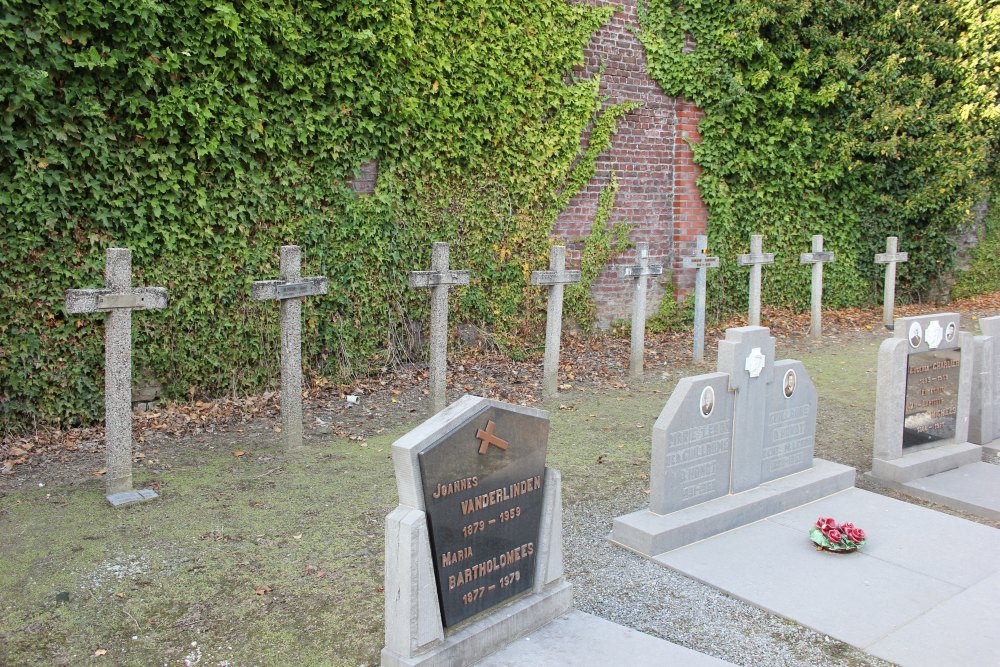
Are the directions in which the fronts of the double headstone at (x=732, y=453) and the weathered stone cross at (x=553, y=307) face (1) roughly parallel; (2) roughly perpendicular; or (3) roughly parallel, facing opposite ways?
roughly parallel

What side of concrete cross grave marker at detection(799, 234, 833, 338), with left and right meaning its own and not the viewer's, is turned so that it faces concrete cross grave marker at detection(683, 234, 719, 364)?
right

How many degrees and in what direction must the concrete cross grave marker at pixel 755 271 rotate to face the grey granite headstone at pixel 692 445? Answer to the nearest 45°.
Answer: approximately 45° to its right

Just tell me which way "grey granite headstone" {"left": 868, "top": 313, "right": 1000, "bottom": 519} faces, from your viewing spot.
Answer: facing the viewer and to the right of the viewer

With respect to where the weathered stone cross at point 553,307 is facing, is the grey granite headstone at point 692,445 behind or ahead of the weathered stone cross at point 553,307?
ahead

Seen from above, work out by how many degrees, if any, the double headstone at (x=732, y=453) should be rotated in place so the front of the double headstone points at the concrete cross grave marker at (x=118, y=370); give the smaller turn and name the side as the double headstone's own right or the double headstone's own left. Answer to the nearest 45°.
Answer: approximately 135° to the double headstone's own right

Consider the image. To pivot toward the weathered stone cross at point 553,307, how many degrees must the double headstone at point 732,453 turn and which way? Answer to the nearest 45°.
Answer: approximately 180°

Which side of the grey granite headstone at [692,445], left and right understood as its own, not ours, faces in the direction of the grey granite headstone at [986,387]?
left

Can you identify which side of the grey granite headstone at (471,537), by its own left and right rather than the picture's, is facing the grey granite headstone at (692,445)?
left

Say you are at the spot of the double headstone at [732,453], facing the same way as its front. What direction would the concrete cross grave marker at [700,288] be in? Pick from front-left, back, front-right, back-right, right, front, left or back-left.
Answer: back-left

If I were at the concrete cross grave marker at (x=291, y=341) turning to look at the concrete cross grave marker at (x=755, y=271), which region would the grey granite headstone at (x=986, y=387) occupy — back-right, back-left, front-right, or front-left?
front-right

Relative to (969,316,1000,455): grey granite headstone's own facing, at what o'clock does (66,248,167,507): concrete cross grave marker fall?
The concrete cross grave marker is roughly at 3 o'clock from the grey granite headstone.

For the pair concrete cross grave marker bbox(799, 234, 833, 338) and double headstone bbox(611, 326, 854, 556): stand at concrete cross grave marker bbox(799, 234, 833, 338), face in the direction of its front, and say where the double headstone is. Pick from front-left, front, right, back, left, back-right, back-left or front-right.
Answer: front-right

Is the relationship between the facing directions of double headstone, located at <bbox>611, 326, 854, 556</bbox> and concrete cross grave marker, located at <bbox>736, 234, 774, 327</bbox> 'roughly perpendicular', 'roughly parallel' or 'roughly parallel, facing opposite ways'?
roughly parallel
